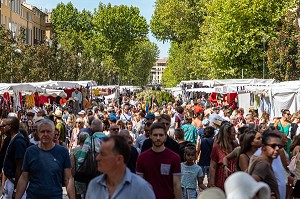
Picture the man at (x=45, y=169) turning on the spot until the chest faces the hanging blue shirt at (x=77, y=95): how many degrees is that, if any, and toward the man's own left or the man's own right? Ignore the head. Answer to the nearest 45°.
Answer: approximately 180°

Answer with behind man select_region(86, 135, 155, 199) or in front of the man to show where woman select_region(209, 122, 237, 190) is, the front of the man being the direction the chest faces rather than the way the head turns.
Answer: behind

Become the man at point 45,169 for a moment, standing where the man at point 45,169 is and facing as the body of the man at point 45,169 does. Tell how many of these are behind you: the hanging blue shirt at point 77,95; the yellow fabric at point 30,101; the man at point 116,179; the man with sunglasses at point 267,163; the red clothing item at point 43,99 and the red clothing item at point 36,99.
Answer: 4

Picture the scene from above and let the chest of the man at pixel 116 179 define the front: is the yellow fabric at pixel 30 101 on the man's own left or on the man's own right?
on the man's own right

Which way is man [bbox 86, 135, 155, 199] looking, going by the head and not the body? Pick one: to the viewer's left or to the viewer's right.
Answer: to the viewer's left

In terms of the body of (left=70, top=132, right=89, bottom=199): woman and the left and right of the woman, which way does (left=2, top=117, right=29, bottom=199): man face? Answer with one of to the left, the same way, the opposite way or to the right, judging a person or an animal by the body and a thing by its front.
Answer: to the left

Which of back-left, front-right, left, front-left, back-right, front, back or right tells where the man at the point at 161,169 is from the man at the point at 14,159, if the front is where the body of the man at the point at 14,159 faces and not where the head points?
back-left
